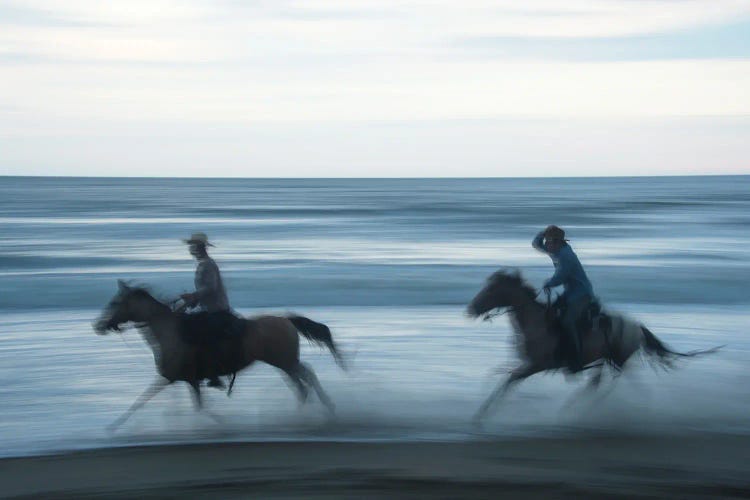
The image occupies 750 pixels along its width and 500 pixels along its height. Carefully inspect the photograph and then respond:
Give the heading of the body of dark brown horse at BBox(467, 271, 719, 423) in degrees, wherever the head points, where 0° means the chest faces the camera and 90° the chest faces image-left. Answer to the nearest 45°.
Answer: approximately 90°

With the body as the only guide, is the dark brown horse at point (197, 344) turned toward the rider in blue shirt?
no

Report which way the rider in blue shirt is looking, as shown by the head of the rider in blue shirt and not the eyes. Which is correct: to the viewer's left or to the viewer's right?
to the viewer's left

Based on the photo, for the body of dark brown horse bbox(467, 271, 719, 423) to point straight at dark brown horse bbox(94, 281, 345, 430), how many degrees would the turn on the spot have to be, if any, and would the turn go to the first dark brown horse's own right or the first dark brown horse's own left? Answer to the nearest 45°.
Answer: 0° — it already faces it

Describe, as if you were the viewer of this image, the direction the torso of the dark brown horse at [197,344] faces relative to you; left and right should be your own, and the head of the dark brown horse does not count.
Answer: facing to the left of the viewer

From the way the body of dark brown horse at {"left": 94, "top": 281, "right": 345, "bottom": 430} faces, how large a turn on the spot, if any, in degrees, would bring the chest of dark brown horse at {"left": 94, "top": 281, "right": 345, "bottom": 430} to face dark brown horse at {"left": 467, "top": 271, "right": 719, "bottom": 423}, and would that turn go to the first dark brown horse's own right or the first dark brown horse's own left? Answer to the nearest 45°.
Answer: approximately 180°

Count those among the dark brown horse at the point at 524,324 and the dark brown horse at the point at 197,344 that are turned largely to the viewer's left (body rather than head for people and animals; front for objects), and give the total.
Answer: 2
